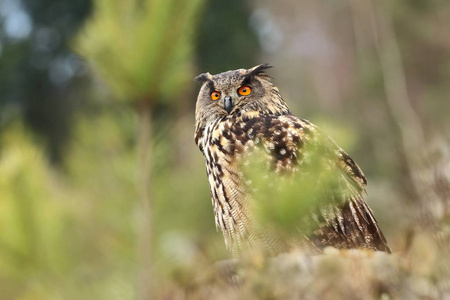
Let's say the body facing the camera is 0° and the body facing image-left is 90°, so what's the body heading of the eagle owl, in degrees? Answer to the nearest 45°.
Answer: approximately 45°
